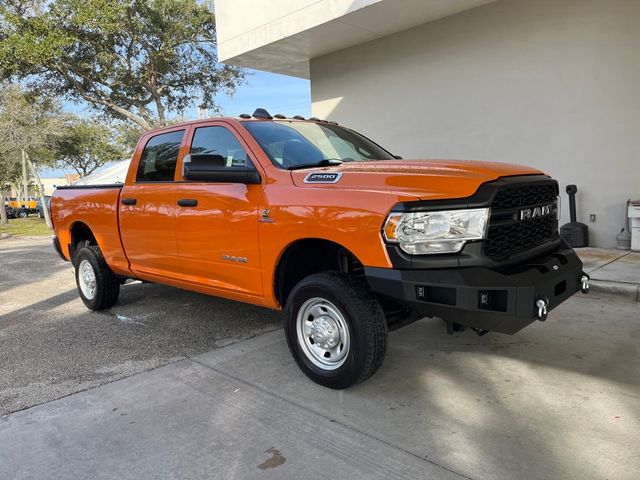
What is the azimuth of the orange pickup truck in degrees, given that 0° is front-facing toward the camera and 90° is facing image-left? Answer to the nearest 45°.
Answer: approximately 315°

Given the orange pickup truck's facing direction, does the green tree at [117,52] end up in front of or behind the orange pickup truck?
behind

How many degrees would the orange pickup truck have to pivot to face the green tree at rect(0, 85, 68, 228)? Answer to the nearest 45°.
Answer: approximately 180°
